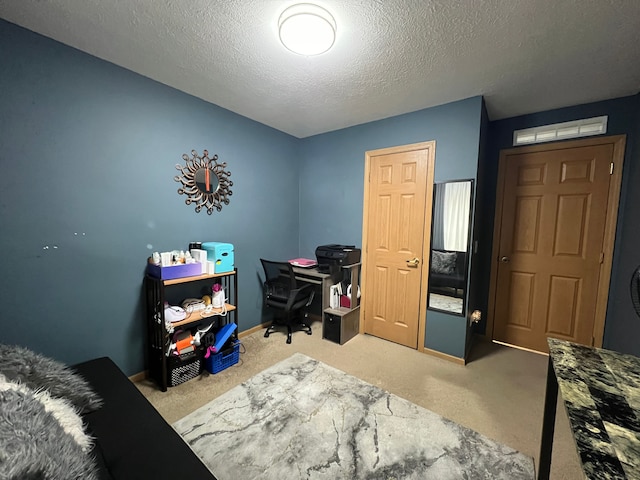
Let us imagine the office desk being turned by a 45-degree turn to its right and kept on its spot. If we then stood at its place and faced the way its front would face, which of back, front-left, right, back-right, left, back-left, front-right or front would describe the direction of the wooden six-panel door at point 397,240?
back

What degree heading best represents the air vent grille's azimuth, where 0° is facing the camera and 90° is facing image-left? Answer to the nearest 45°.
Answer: approximately 45°

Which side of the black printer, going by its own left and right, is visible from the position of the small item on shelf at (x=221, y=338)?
front

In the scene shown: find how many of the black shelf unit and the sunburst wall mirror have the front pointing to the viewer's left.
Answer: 0

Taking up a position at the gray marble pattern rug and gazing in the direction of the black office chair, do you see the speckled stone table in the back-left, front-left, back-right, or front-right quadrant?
back-right

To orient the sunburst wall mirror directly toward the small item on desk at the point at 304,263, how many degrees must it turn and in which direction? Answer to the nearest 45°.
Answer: approximately 45° to its left

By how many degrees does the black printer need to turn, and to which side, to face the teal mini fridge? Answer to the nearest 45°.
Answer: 0° — it already faces it

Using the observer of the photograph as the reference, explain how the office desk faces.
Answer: facing the viewer and to the left of the viewer

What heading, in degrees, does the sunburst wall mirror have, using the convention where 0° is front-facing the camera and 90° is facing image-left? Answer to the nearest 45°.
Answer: approximately 315°
